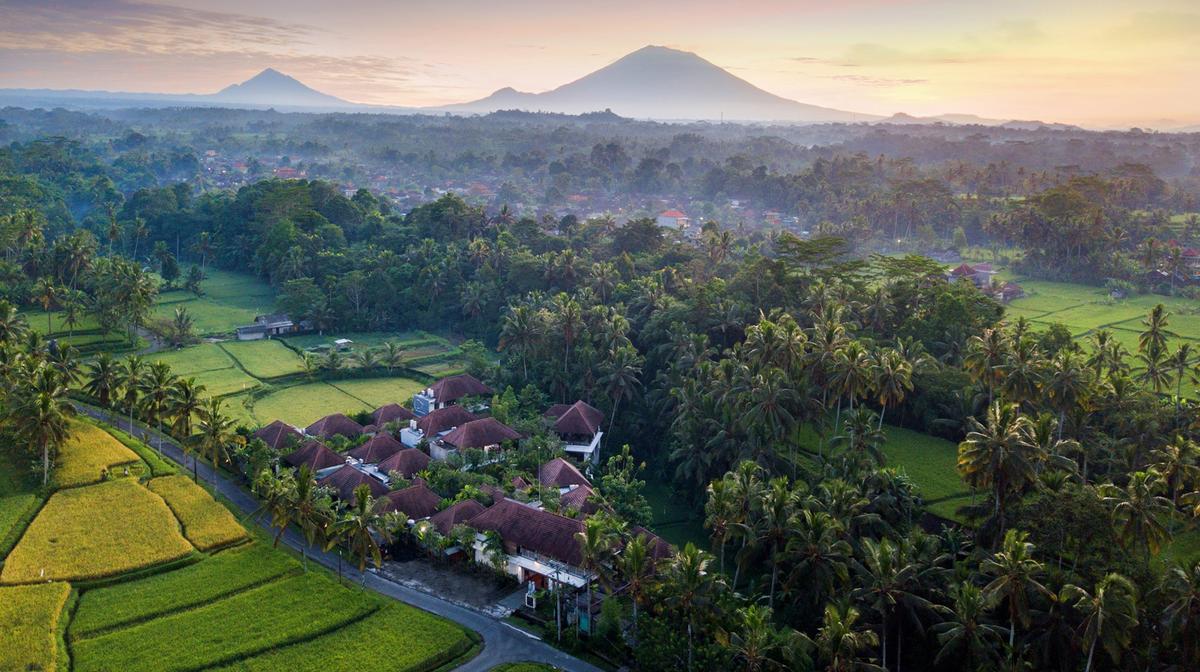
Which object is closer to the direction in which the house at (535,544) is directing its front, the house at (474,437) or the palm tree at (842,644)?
the palm tree

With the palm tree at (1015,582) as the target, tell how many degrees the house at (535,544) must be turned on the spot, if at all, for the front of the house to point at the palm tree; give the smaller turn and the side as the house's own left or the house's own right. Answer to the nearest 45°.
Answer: approximately 90° to the house's own left

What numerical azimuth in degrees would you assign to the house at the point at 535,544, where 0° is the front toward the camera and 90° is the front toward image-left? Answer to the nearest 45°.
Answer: approximately 45°

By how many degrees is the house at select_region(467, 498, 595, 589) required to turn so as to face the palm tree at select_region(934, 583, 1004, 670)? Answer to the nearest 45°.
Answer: approximately 90° to its left

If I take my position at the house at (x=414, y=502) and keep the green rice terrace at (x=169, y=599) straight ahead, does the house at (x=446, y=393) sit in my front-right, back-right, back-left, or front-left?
back-right

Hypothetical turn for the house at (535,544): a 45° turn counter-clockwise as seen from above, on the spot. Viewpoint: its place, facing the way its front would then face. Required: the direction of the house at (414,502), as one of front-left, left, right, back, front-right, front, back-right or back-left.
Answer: back-right

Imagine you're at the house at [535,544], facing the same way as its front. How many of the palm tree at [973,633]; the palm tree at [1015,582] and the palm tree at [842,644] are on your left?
3

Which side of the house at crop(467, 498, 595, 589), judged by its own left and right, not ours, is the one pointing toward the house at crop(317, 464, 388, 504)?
right

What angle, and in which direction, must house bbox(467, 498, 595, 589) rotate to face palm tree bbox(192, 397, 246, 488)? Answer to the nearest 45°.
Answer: approximately 90° to its right

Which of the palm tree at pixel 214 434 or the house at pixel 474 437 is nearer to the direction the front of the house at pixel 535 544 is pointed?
the palm tree

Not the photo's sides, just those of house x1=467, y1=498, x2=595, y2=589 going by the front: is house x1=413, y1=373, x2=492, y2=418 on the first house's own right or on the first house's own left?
on the first house's own right

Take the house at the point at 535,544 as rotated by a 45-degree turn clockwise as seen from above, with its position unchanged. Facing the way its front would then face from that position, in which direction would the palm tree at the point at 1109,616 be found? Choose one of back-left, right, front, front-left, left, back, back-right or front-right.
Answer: back-left

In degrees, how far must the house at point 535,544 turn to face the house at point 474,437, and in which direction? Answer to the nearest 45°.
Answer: approximately 135° to its right

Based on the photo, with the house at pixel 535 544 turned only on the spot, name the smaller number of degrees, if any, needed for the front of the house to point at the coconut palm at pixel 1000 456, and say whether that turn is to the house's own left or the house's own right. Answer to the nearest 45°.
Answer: approximately 135° to the house's own left

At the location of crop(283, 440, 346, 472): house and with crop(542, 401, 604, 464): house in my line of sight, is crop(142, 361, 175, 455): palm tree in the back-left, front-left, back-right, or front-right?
back-left
